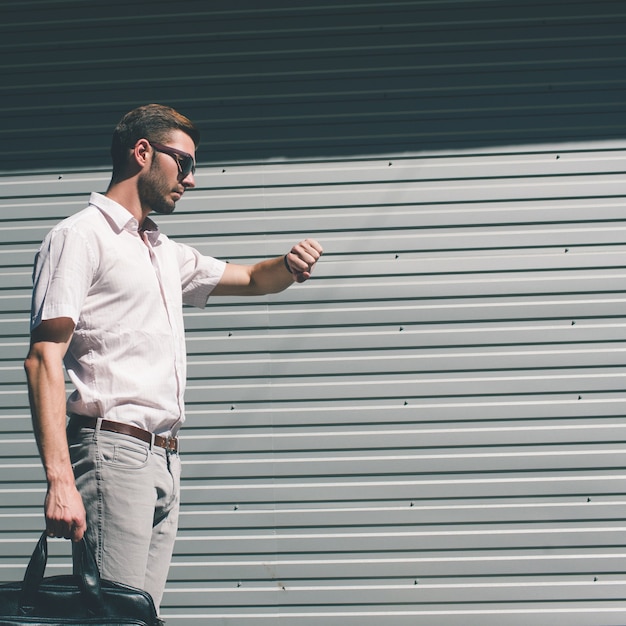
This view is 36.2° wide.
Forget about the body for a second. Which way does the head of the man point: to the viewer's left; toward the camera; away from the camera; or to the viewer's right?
to the viewer's right

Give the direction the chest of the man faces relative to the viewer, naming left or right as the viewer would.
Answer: facing the viewer and to the right of the viewer
